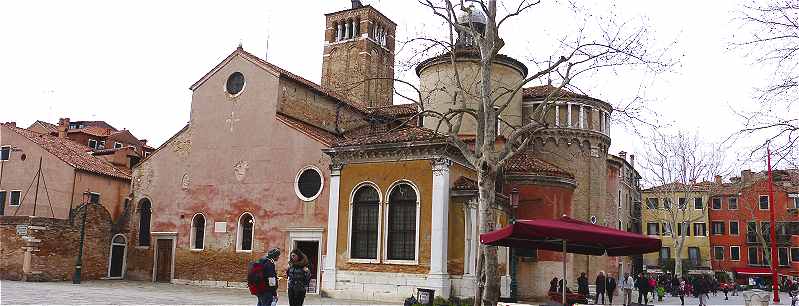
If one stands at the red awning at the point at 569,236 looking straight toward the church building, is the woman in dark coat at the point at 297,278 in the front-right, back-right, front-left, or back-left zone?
front-left

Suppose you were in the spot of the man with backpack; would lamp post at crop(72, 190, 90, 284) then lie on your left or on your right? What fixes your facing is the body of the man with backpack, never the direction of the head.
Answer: on your left

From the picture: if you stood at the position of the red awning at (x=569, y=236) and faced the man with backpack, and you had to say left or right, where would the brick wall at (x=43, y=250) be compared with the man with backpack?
right

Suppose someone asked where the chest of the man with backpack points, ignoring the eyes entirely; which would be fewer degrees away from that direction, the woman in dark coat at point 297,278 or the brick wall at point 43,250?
the woman in dark coat

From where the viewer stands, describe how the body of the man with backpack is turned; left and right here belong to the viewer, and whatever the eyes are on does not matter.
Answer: facing to the right of the viewer

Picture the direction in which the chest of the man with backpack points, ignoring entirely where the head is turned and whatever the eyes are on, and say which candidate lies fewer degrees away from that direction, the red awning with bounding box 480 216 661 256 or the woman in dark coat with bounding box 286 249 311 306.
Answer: the woman in dark coat

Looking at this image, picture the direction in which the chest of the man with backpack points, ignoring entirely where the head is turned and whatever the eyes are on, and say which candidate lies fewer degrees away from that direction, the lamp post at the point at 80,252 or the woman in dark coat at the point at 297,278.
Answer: the woman in dark coat

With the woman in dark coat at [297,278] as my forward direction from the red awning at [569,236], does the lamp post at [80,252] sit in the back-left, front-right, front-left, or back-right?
front-right

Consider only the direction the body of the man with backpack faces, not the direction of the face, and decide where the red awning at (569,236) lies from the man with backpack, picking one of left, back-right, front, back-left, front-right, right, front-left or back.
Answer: front
